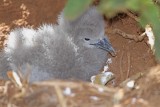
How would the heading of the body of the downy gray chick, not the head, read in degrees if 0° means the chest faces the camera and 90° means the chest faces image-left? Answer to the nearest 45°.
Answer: approximately 270°
